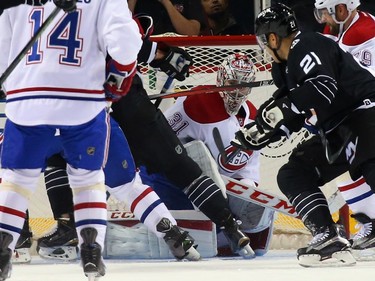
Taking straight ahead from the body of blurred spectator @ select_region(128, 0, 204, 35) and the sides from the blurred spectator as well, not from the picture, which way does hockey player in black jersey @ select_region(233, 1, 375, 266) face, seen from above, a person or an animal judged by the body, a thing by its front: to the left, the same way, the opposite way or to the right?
to the right

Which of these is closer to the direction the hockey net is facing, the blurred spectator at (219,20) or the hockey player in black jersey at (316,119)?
the hockey player in black jersey

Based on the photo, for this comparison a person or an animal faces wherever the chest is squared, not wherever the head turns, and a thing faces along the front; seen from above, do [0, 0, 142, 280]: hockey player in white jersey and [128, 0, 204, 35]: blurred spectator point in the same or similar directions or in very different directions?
very different directions

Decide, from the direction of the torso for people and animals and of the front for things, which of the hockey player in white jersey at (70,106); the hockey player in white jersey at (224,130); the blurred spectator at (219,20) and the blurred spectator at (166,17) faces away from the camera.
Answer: the hockey player in white jersey at (70,106)

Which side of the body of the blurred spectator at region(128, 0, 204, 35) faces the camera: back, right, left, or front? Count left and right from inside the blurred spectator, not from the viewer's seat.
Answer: front

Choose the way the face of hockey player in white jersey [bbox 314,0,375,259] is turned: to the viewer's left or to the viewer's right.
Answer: to the viewer's left

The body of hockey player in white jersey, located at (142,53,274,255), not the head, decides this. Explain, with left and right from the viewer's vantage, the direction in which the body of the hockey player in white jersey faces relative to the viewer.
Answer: facing the viewer and to the right of the viewer

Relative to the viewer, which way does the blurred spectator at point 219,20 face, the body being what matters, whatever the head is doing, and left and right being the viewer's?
facing the viewer

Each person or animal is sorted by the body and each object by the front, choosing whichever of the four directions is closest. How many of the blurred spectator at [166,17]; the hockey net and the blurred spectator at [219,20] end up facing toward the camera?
3

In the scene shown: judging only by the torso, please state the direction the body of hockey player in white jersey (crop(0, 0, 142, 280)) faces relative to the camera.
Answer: away from the camera
